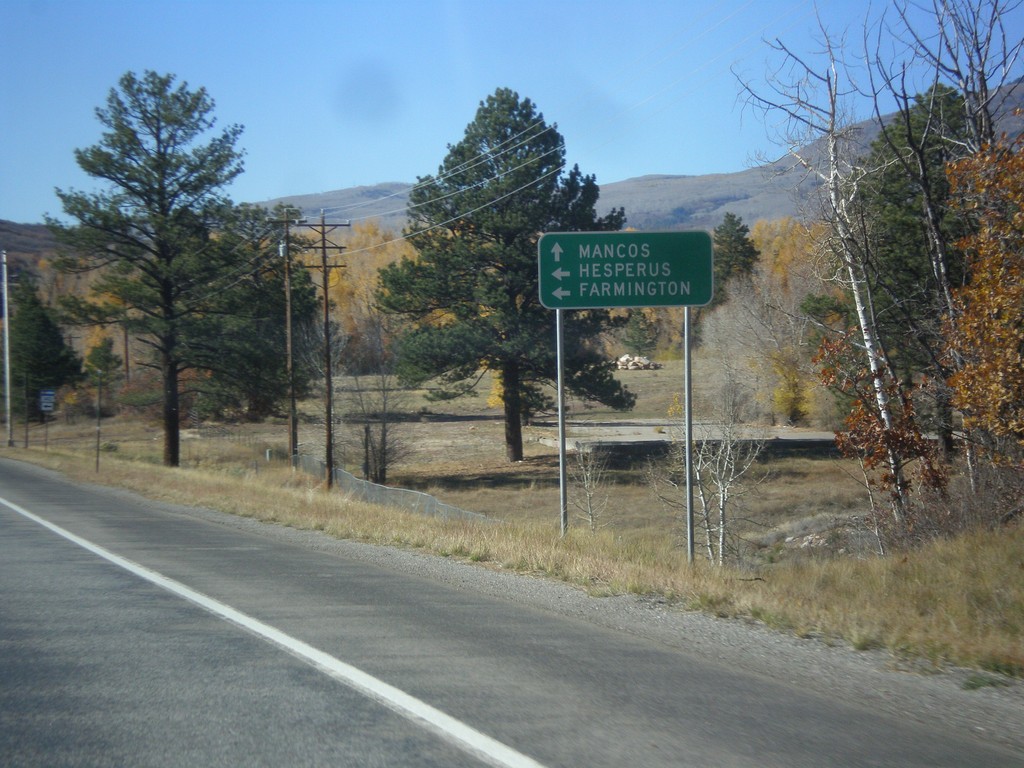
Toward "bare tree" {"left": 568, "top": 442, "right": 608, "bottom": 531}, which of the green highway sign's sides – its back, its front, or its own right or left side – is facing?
back

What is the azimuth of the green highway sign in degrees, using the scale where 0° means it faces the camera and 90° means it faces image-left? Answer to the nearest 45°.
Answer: approximately 0°

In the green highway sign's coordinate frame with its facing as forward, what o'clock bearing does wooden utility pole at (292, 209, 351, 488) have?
The wooden utility pole is roughly at 5 o'clock from the green highway sign.

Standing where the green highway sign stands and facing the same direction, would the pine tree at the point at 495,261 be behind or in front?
behind

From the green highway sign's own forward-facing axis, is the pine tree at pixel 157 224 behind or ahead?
behind

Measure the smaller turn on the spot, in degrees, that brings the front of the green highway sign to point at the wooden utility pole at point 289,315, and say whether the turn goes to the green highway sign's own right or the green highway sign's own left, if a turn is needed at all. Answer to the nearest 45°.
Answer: approximately 135° to the green highway sign's own right

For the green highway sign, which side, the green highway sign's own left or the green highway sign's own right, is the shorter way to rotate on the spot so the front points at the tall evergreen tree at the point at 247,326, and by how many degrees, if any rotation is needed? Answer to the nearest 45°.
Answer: approximately 135° to the green highway sign's own right
